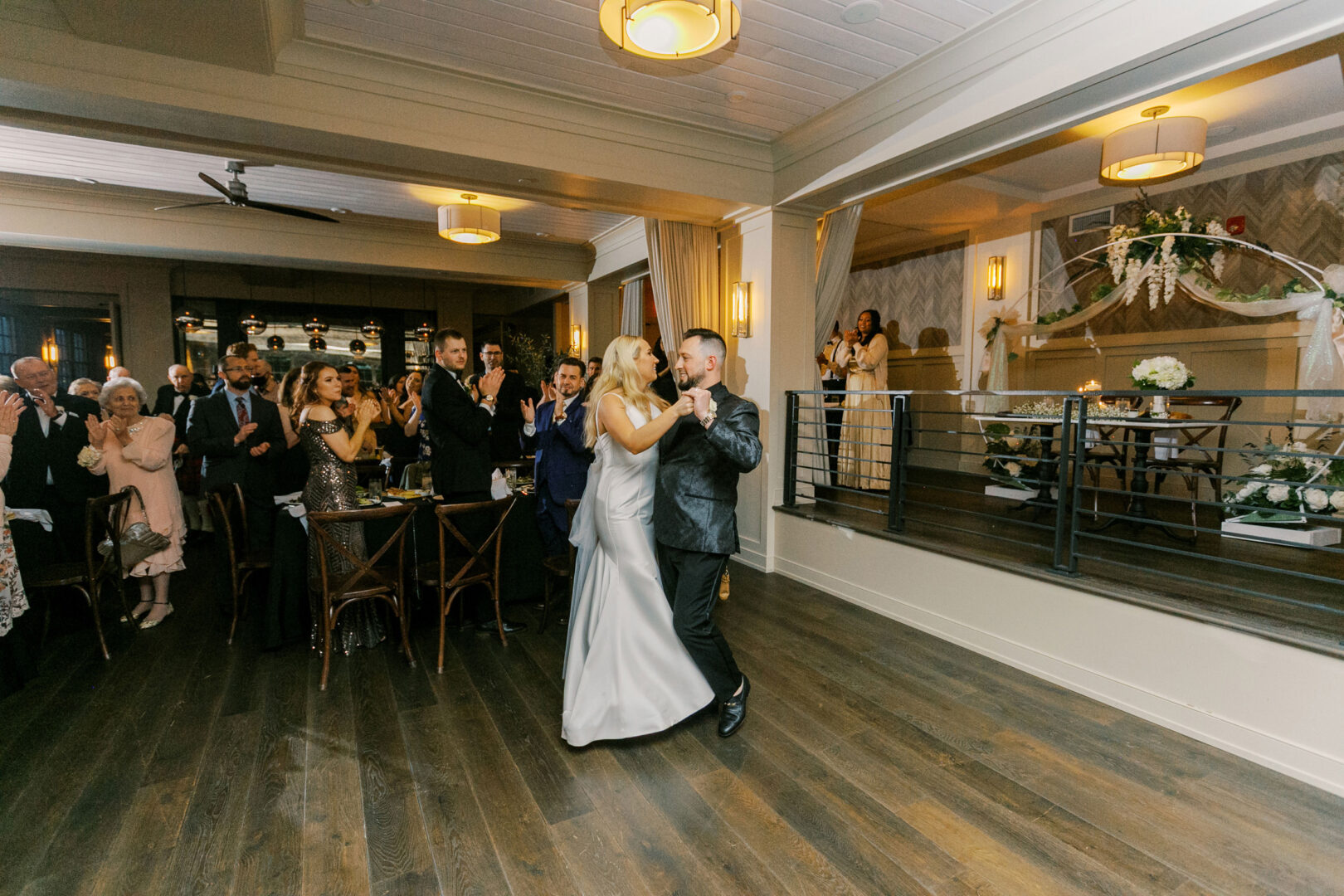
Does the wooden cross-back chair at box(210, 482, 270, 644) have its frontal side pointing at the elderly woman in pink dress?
no

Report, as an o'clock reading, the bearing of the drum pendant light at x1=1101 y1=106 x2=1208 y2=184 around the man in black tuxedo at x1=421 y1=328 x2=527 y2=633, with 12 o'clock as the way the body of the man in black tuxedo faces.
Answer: The drum pendant light is roughly at 12 o'clock from the man in black tuxedo.

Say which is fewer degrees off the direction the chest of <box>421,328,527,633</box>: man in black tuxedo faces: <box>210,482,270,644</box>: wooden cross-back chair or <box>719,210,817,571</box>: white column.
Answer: the white column

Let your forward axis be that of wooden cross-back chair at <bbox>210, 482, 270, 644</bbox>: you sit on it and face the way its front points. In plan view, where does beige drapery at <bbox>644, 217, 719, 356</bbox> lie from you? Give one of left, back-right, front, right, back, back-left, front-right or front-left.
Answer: front

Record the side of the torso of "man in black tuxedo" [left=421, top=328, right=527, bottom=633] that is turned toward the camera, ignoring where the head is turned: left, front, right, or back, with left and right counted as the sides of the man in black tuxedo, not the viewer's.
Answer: right

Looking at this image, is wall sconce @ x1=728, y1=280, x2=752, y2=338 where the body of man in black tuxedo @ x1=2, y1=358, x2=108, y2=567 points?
no

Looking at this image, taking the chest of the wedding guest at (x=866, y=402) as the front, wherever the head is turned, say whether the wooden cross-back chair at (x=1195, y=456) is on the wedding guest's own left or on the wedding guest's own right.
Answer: on the wedding guest's own left

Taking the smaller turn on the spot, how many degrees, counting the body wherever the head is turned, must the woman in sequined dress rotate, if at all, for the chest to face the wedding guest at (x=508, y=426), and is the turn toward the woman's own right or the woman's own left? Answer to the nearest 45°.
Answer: approximately 45° to the woman's own left

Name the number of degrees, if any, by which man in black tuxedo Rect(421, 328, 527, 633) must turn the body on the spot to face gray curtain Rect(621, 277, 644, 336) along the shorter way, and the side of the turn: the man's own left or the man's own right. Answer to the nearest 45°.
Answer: approximately 45° to the man's own left

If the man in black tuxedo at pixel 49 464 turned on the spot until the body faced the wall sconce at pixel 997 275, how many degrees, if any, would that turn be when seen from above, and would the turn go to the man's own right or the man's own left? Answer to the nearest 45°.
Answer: approximately 90° to the man's own left

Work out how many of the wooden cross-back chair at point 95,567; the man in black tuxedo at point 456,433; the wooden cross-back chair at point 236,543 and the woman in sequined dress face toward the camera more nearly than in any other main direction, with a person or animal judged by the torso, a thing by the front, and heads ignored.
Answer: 0

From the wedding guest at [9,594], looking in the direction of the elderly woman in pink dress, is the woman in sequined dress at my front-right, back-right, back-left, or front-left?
front-right

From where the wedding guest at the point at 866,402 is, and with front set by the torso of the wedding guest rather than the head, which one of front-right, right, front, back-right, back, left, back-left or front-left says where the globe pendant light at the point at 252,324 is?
front-right

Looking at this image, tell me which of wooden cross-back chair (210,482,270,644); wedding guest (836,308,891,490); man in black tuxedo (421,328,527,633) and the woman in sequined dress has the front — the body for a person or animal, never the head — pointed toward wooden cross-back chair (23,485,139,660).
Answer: the wedding guest

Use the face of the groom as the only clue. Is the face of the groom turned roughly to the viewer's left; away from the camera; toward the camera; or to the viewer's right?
to the viewer's left

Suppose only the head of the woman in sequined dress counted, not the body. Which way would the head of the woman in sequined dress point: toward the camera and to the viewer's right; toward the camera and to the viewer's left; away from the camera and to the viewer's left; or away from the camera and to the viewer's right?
toward the camera and to the viewer's right
